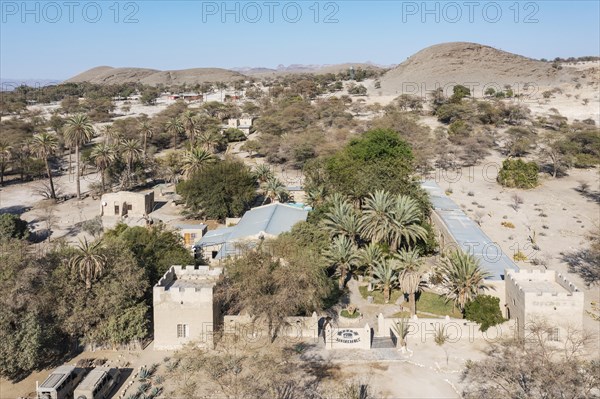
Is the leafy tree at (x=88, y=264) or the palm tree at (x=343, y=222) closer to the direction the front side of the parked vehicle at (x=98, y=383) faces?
the palm tree

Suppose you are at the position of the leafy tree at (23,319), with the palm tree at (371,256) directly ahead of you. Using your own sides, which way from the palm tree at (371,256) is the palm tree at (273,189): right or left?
left

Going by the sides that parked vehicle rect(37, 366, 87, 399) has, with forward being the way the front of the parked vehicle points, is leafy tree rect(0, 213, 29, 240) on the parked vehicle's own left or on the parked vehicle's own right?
on the parked vehicle's own left

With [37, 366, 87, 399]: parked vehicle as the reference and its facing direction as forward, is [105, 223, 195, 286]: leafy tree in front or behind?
in front

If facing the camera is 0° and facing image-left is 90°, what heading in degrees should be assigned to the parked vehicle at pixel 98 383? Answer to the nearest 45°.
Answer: approximately 225°

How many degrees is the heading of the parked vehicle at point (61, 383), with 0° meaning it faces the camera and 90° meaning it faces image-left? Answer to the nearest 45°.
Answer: approximately 225°

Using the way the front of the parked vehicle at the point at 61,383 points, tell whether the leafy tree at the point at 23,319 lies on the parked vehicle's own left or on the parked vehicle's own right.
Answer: on the parked vehicle's own left

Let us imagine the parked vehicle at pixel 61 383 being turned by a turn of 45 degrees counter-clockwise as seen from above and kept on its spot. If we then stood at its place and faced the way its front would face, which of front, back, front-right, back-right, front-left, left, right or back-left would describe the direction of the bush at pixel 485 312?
right

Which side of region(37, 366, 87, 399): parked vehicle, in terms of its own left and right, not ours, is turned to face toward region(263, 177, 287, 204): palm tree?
front

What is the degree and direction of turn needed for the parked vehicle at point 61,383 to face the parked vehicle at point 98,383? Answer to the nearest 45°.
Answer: approximately 45° to its right

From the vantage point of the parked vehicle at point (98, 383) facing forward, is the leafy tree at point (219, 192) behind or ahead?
ahead

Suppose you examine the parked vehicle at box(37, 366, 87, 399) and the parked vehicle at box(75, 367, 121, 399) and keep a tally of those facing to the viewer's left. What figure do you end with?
0
